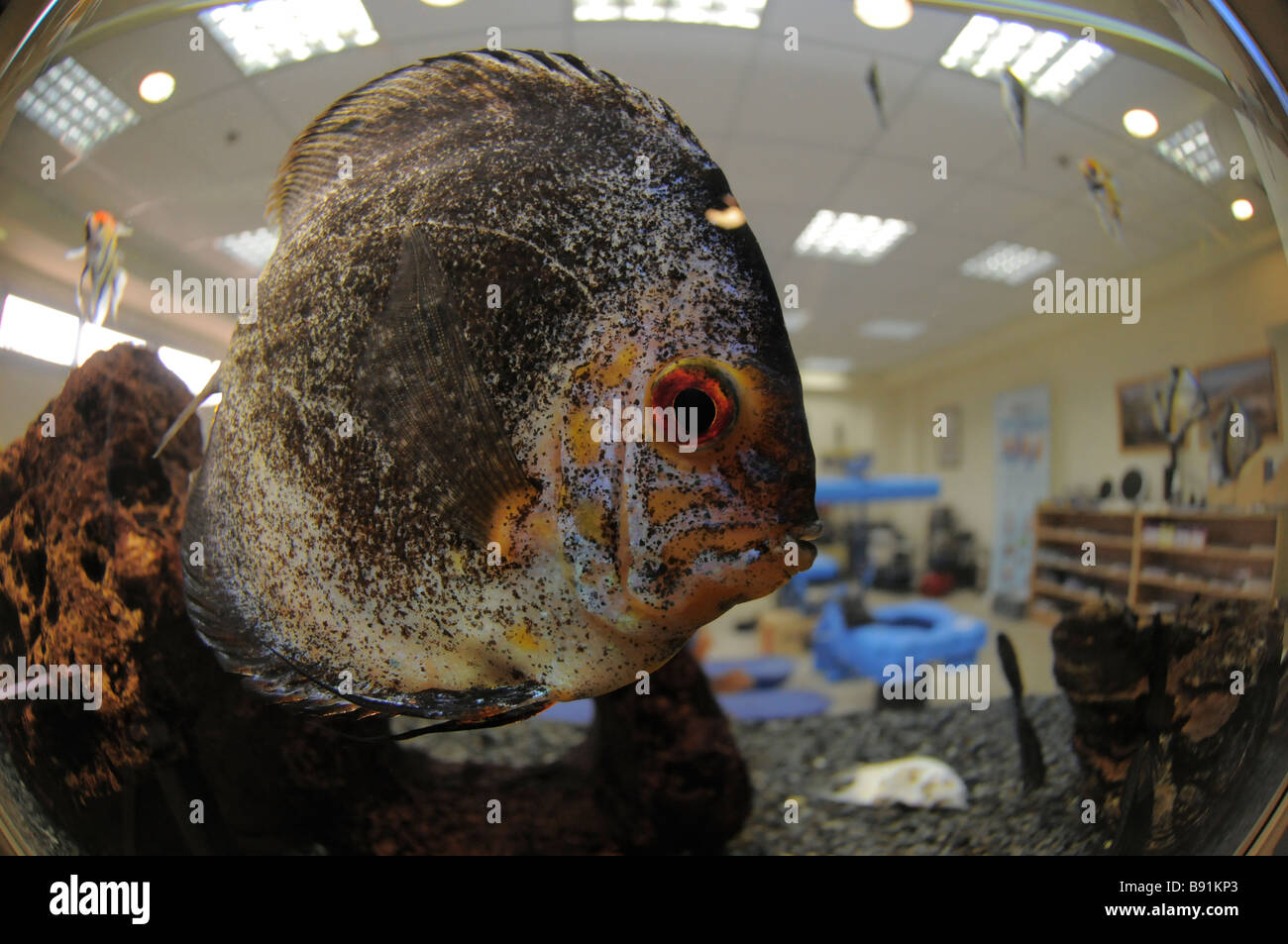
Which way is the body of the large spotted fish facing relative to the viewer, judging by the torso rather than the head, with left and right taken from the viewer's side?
facing to the right of the viewer

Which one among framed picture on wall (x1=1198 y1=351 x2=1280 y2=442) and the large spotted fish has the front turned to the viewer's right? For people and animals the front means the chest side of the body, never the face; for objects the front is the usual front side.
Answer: the large spotted fish

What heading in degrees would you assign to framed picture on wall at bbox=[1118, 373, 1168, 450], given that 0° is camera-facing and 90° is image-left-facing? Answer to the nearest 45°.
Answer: approximately 45°

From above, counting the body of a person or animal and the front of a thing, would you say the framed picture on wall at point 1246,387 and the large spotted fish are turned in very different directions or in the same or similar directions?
very different directions

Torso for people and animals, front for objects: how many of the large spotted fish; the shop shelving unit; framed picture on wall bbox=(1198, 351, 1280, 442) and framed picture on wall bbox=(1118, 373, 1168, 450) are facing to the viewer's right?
1

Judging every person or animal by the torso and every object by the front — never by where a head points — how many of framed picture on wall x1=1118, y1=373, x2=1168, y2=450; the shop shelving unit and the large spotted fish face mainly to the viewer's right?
1

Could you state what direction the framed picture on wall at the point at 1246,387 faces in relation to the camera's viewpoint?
facing the viewer and to the left of the viewer
